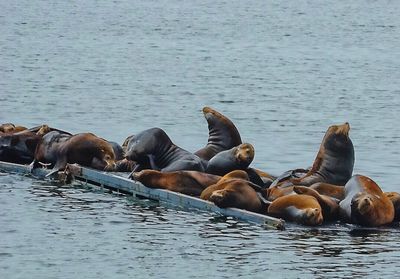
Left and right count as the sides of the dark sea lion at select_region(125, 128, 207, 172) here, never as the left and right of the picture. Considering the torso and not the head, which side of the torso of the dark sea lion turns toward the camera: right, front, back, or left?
left

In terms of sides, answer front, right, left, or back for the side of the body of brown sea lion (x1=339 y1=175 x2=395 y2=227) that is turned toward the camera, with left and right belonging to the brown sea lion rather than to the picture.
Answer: front

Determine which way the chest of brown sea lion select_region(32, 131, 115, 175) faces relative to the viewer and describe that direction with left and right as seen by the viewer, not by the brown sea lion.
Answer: facing to the right of the viewer

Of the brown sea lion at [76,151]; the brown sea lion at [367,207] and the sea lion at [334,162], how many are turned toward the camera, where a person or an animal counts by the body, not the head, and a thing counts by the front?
1

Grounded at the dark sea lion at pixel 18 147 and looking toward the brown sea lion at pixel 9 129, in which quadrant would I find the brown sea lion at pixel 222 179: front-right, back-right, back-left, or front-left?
back-right

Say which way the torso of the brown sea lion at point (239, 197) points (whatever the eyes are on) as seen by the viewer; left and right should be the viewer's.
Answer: facing the viewer and to the left of the viewer

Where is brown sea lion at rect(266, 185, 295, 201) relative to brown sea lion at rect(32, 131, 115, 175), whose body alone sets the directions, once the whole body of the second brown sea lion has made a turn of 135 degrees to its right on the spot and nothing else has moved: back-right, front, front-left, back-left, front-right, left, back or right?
left

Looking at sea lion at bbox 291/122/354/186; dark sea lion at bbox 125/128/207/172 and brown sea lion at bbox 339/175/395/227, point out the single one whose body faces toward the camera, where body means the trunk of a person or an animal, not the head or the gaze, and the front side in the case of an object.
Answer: the brown sea lion

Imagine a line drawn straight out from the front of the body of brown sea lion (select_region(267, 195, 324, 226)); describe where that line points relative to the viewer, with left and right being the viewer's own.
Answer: facing the viewer and to the right of the viewer

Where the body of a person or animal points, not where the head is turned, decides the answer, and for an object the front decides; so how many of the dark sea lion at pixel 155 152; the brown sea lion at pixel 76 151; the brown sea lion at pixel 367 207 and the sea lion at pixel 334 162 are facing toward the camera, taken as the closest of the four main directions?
1

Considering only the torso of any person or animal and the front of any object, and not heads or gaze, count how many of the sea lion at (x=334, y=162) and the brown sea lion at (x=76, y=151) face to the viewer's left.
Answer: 0
